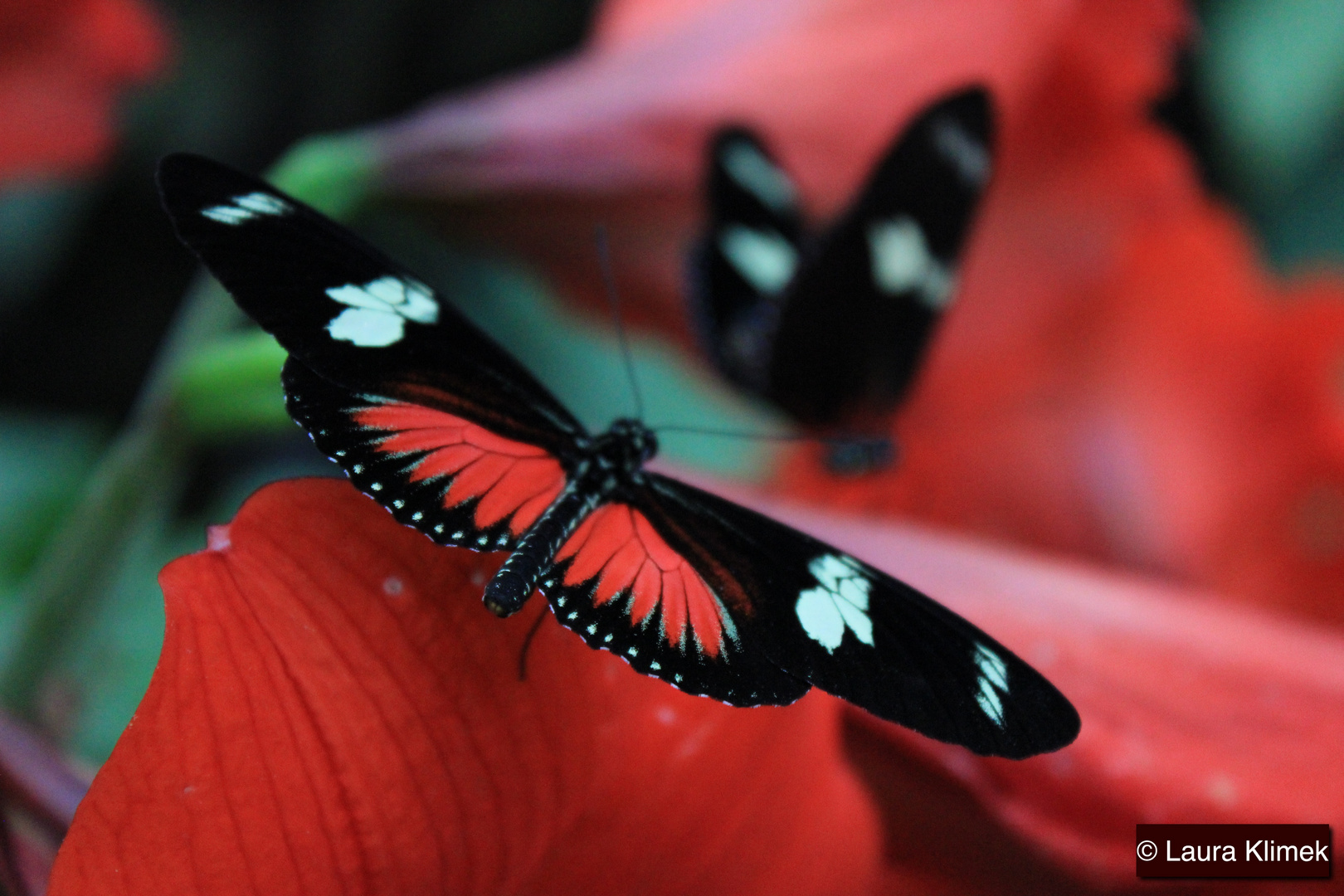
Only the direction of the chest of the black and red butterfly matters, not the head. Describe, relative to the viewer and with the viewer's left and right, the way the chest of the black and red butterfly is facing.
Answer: facing away from the viewer and to the right of the viewer
